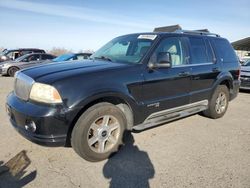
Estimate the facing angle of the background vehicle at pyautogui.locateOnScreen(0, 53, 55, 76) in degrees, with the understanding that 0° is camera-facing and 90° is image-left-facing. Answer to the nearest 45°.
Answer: approximately 45°

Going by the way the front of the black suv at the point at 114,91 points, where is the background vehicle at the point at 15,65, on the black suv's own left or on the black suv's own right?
on the black suv's own right

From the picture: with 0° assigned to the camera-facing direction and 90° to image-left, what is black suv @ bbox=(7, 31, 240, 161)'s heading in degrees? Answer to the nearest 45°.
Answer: approximately 45°

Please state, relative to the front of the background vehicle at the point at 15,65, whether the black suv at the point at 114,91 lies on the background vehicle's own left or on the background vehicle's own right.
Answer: on the background vehicle's own left
